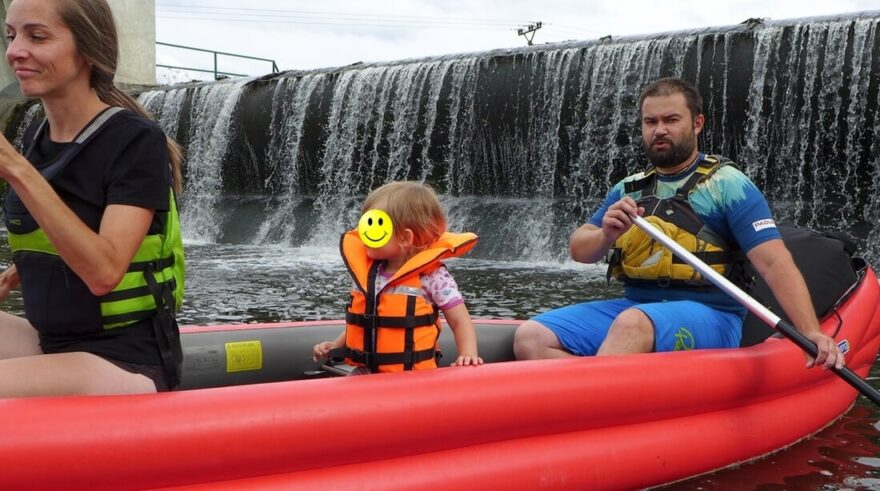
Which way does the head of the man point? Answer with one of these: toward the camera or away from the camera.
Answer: toward the camera

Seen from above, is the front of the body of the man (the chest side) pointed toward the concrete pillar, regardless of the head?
no

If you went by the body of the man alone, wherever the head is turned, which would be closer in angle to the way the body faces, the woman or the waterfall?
the woman

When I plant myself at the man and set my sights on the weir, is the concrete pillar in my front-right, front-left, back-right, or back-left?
front-left

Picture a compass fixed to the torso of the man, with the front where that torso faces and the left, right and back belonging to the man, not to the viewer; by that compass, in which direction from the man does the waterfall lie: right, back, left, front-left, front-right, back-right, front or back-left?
right

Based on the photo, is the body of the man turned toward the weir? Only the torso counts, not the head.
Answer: no

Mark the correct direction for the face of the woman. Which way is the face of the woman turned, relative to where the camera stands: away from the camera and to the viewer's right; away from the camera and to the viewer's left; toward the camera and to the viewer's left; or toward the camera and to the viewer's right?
toward the camera and to the viewer's left

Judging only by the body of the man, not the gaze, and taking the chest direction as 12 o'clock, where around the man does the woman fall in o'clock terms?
The woman is roughly at 12 o'clock from the man.

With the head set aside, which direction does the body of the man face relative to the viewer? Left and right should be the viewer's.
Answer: facing the viewer and to the left of the viewer
